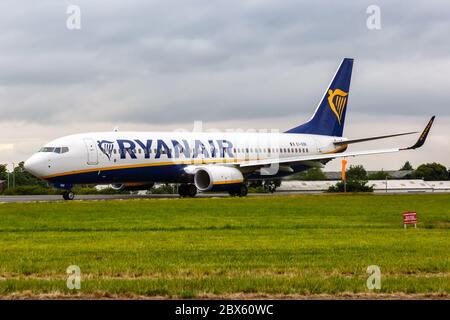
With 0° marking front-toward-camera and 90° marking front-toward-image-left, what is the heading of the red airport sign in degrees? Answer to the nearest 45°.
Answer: approximately 0°
